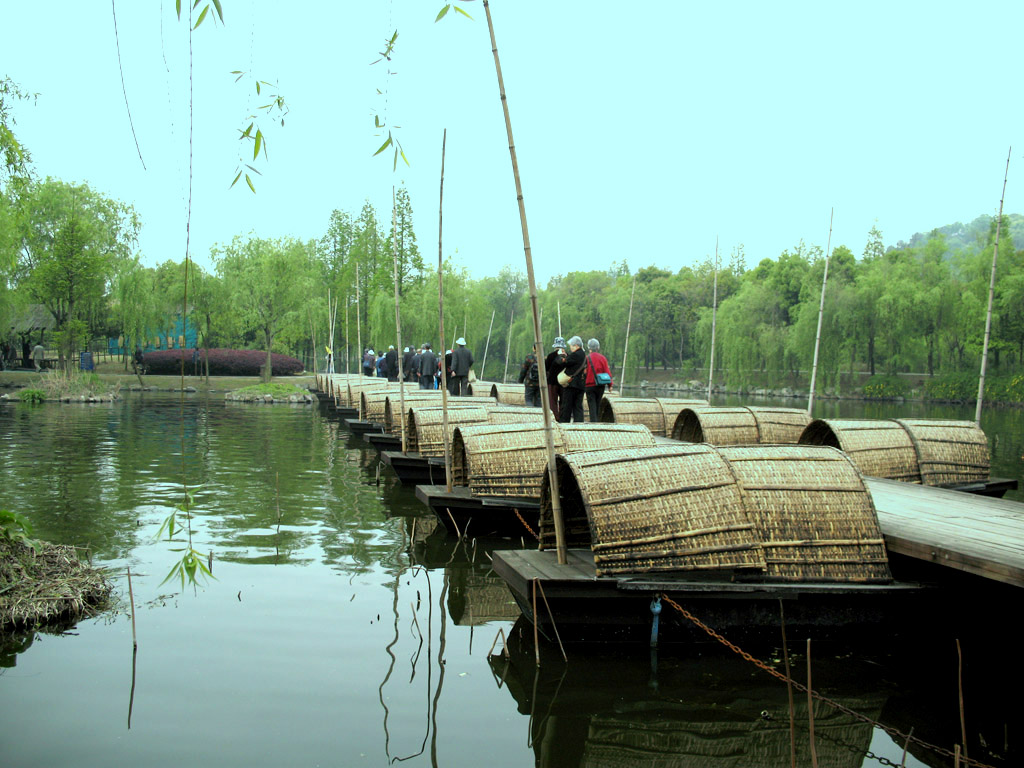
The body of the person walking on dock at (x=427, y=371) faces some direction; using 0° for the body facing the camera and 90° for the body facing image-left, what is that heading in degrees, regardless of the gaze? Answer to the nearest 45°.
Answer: approximately 180°

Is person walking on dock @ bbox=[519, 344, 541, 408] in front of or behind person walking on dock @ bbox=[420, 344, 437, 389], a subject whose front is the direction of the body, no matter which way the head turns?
behind

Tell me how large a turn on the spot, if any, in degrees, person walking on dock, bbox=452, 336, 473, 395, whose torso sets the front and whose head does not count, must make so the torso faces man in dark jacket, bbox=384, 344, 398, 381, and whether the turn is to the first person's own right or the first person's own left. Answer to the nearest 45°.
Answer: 0° — they already face them

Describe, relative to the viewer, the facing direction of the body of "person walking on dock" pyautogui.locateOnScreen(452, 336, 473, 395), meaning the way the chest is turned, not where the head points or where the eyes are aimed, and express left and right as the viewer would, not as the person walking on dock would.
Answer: facing away from the viewer

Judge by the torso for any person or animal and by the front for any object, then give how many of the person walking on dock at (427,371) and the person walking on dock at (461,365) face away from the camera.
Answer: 2

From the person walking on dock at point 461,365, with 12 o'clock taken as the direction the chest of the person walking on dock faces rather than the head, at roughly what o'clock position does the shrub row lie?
The shrub row is roughly at 11 o'clock from the person walking on dock.

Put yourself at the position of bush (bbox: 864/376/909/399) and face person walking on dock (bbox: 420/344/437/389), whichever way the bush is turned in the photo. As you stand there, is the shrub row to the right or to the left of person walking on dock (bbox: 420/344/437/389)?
right

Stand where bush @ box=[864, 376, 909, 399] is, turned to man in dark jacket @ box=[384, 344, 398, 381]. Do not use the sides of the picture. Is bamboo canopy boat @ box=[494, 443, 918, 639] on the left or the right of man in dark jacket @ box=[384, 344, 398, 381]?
left

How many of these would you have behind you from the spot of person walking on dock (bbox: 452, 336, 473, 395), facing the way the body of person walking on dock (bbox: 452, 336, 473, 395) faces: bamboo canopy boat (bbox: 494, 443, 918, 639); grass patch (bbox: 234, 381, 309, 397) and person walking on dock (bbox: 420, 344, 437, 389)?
1

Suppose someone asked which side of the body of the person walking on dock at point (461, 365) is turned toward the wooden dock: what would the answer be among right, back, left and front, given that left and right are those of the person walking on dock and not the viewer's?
back
